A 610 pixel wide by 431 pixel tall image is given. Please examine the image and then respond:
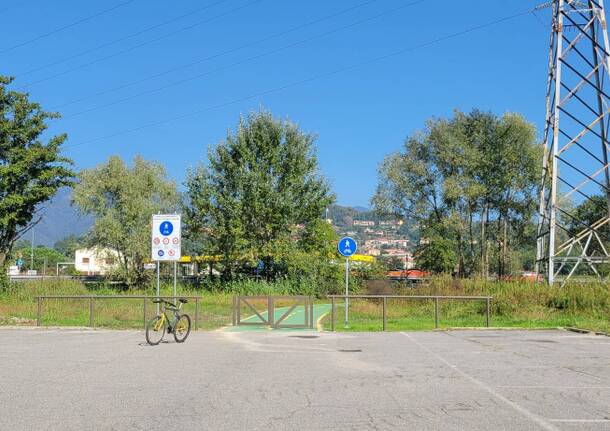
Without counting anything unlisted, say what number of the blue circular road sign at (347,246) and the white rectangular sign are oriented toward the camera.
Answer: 2

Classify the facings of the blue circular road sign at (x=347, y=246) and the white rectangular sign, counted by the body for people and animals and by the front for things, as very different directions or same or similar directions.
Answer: same or similar directions

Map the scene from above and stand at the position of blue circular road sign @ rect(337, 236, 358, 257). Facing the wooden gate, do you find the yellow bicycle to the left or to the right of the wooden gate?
left

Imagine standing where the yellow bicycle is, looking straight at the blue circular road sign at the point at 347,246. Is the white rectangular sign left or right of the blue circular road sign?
left

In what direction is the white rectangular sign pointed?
toward the camera

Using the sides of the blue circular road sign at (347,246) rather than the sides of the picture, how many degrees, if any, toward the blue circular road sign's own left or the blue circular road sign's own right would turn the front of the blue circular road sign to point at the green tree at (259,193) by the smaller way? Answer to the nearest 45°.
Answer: approximately 180°

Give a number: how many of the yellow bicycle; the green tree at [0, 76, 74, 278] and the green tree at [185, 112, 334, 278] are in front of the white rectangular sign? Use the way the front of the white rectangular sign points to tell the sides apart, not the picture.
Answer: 1

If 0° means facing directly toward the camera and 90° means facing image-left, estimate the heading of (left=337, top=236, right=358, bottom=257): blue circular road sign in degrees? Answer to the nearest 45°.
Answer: approximately 0°

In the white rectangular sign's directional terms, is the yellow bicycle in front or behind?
in front
